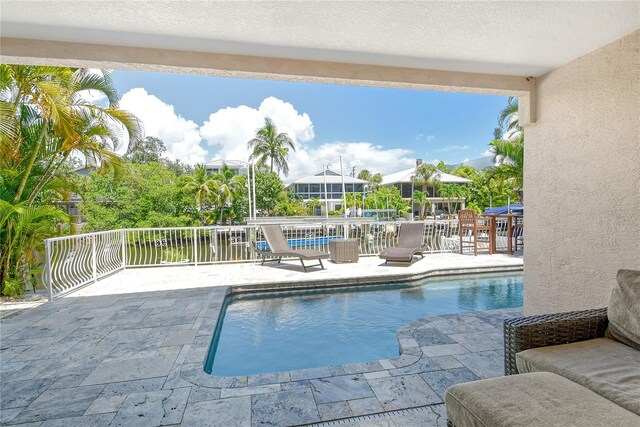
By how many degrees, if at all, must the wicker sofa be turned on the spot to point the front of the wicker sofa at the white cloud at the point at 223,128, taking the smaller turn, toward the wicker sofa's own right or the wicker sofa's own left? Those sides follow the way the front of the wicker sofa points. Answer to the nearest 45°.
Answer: approximately 90° to the wicker sofa's own right

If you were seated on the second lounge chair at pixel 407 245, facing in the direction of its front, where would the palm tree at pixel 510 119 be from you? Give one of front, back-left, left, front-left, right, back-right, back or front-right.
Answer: back

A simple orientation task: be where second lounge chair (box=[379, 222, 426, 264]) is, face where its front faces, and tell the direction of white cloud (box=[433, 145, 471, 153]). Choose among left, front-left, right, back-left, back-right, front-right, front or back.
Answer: back-right

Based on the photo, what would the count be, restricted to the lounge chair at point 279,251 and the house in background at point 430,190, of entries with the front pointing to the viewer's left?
0

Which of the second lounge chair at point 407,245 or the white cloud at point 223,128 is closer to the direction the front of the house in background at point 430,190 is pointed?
the second lounge chair

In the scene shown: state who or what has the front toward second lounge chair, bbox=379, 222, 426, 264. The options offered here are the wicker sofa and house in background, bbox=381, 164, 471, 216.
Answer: the house in background

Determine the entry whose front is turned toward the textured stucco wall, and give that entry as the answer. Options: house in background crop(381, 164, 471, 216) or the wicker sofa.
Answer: the house in background

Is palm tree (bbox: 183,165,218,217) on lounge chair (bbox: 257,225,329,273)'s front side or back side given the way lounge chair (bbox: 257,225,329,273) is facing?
on the back side

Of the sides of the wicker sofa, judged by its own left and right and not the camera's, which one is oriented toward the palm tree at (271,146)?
right

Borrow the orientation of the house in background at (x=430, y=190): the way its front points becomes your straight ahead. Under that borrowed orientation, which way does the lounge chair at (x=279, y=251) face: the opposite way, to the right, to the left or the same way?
to the left

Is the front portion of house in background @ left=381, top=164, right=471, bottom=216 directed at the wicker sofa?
yes

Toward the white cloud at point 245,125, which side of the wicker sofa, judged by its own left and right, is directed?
right

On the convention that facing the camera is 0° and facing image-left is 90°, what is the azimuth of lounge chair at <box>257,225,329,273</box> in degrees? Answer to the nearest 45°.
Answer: approximately 315°

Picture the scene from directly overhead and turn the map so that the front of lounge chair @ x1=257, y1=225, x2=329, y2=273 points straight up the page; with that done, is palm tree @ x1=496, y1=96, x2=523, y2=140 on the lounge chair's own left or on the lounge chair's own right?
on the lounge chair's own left
